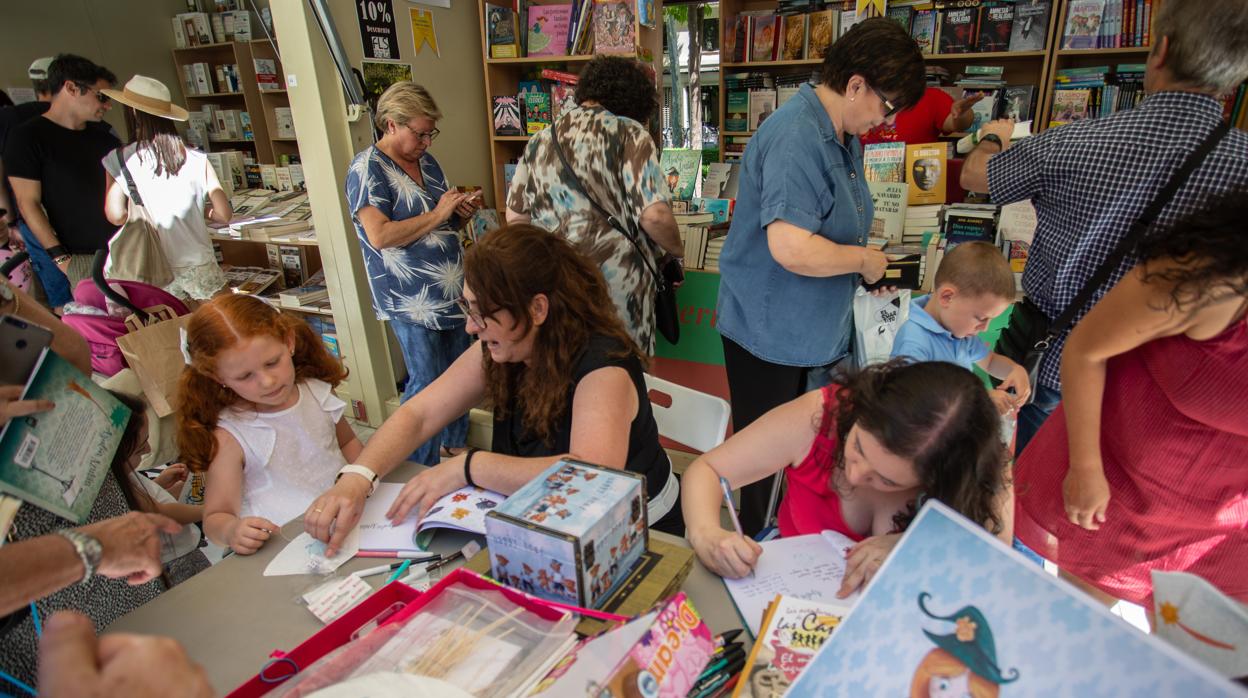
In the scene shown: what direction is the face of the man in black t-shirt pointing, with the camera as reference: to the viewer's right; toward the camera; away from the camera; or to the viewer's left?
to the viewer's right

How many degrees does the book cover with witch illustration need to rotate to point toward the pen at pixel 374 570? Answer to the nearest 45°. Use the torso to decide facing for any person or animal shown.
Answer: approximately 90° to its right

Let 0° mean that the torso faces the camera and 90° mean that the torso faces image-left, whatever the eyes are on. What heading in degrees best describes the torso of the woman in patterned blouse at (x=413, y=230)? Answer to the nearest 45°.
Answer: approximately 315°

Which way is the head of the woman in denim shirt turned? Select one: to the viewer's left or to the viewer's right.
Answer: to the viewer's right

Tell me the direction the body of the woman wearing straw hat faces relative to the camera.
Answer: away from the camera

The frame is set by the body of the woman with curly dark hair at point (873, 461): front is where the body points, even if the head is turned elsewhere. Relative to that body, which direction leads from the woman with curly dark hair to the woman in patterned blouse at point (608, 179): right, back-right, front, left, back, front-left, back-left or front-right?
back-right

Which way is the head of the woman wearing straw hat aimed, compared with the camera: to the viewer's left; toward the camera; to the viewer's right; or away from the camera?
away from the camera

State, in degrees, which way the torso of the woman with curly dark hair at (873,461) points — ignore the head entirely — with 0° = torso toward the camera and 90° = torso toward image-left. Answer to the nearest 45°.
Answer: approximately 0°

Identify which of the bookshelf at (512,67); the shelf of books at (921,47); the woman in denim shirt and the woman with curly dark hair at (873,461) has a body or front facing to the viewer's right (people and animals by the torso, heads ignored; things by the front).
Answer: the woman in denim shirt

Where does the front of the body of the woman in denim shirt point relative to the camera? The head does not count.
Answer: to the viewer's right
